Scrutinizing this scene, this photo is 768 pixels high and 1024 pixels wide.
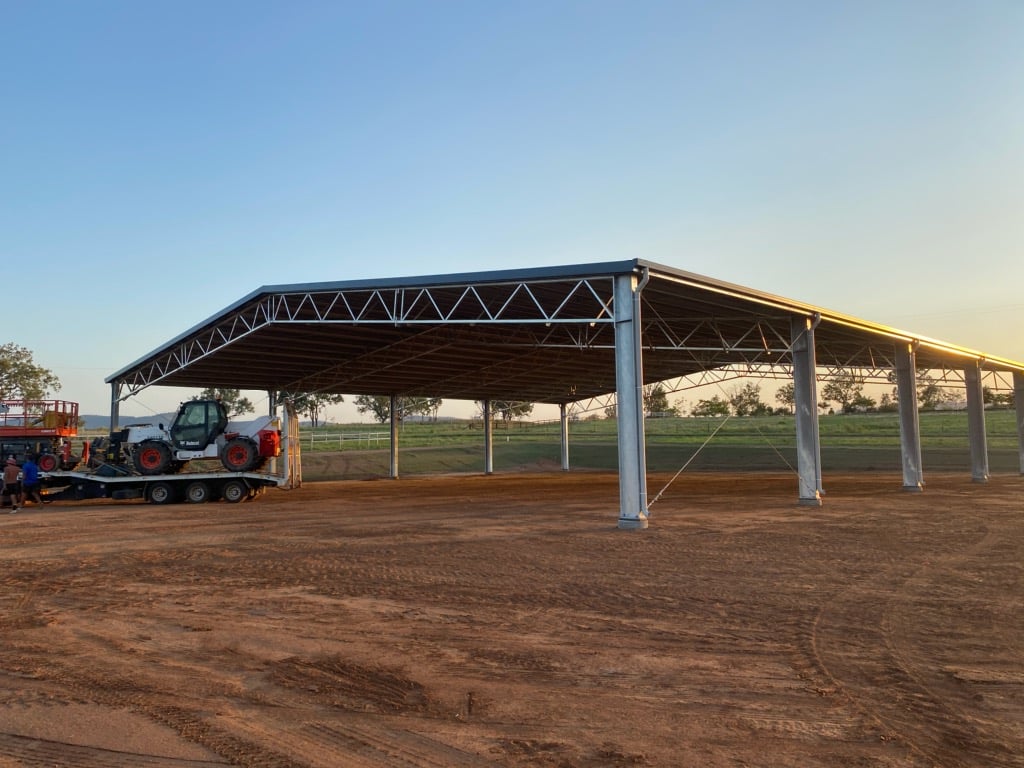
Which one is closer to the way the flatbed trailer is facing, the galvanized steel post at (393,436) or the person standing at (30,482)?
the person standing

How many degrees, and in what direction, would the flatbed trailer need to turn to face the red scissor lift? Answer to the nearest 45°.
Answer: approximately 45° to its right

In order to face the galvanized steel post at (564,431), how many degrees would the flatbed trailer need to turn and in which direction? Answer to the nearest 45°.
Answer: approximately 135° to its right

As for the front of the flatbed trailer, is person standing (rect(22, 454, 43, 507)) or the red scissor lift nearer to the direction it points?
the person standing

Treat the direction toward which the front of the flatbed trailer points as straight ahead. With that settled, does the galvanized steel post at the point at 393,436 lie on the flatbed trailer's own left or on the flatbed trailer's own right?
on the flatbed trailer's own right

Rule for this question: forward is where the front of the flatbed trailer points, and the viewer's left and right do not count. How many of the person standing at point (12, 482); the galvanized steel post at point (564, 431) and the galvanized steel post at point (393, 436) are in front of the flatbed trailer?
1

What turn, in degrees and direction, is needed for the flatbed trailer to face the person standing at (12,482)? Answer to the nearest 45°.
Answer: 0° — it already faces them

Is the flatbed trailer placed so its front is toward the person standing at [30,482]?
yes

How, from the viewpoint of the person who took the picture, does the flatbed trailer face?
facing to the left of the viewer
